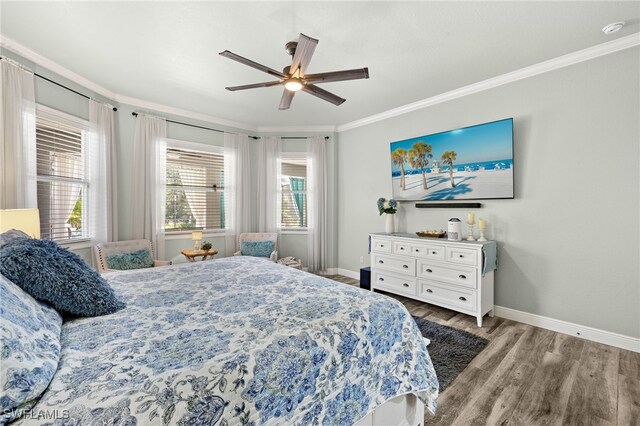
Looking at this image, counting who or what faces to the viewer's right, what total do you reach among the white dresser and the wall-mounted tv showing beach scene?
0

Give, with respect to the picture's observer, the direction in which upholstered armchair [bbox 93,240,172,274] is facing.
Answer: facing the viewer and to the right of the viewer

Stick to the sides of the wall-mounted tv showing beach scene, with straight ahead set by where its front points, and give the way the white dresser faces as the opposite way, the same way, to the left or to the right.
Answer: the same way

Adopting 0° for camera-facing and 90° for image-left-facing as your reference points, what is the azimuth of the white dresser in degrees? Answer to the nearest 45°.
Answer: approximately 45°

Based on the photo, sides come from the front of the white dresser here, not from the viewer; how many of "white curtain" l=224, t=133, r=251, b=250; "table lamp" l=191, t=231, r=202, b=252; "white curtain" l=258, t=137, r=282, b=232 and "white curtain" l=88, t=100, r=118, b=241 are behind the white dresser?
0

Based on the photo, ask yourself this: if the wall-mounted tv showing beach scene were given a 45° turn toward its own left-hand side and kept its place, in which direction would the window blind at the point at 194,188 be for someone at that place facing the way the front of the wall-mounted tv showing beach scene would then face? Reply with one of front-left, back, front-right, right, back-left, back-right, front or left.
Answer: right

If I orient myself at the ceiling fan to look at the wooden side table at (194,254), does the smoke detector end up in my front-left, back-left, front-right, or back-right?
back-right

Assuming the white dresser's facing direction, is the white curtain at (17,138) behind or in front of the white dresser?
in front

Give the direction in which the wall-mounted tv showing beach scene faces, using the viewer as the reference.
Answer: facing the viewer and to the left of the viewer

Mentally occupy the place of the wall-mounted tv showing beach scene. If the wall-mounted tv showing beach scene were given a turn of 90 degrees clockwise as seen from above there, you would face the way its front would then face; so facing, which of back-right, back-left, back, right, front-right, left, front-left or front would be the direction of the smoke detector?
back

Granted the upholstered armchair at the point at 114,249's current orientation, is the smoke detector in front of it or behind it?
in front

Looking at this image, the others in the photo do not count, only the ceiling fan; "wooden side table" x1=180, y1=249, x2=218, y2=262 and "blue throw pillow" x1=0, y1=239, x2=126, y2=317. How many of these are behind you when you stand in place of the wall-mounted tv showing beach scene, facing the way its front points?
0

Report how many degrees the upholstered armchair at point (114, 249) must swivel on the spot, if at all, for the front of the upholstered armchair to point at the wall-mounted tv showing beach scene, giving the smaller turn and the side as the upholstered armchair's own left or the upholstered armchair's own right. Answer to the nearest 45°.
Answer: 0° — it already faces it

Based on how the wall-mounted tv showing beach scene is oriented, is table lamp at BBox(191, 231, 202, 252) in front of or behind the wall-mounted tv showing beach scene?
in front

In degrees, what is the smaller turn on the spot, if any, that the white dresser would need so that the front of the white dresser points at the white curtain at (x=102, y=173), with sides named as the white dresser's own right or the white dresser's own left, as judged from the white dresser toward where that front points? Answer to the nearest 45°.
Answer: approximately 45° to the white dresser's own right

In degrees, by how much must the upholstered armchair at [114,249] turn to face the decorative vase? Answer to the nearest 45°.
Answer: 0° — it already faces it

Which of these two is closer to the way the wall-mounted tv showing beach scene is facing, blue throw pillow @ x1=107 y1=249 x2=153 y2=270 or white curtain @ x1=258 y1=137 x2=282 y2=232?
the blue throw pillow
